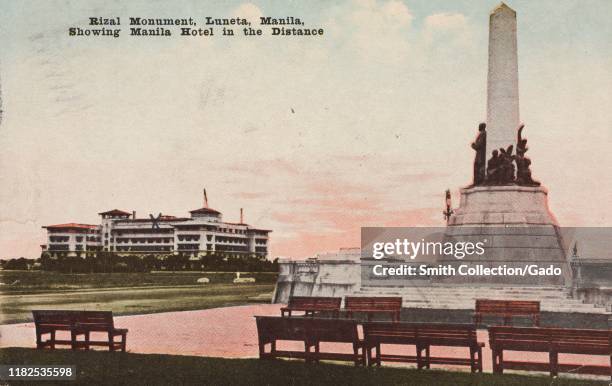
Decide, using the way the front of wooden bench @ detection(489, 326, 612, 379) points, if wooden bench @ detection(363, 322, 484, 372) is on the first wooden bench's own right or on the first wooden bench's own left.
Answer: on the first wooden bench's own left

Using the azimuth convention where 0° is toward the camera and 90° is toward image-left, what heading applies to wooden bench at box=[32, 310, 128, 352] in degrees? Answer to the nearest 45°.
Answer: approximately 225°

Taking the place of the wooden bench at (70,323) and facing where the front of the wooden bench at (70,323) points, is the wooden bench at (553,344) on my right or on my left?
on my right

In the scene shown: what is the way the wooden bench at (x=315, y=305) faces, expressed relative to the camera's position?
facing the viewer and to the left of the viewer

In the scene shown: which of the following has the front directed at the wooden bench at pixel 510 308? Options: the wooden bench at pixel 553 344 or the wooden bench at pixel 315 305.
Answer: the wooden bench at pixel 553 344

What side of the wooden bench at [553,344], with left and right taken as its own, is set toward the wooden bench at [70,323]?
left

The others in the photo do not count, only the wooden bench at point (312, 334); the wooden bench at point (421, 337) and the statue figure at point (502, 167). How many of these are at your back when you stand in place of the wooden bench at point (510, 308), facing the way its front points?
1

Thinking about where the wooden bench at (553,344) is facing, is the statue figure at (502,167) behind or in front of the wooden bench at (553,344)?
in front

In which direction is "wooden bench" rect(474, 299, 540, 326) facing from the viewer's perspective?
toward the camera
